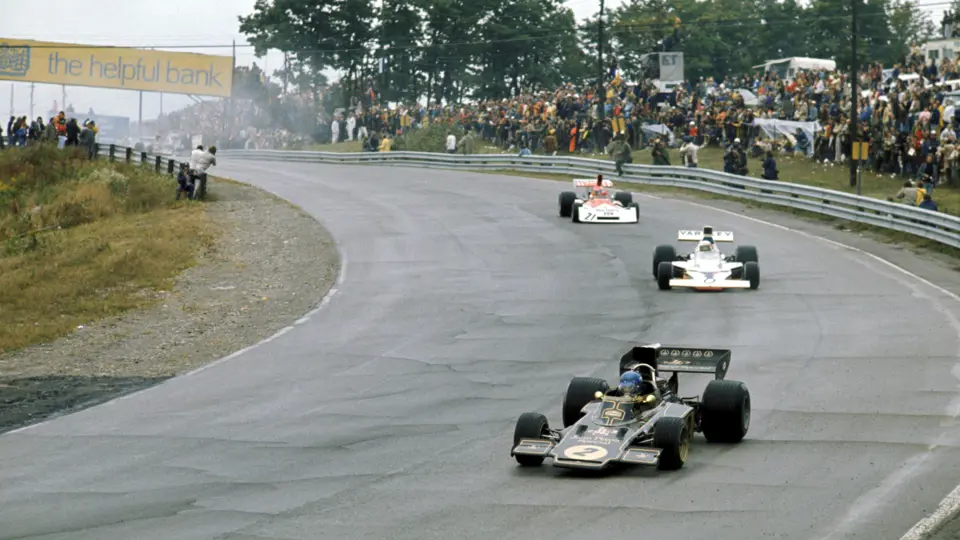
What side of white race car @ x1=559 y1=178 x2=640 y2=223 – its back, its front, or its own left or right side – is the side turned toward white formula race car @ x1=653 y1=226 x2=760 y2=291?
front

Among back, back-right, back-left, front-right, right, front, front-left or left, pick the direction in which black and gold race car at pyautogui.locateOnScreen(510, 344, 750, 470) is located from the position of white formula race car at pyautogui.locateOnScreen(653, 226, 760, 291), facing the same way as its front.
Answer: front

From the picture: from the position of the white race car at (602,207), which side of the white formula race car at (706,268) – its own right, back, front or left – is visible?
back

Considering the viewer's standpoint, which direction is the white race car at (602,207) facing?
facing the viewer

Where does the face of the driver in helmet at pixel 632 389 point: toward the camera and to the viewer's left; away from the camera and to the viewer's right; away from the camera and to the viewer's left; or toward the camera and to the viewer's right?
toward the camera and to the viewer's left

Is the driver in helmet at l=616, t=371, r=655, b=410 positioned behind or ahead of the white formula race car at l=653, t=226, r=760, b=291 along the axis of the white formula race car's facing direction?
ahead

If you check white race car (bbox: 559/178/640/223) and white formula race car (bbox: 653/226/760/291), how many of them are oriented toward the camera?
2

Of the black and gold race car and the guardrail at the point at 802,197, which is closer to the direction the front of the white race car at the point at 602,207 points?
the black and gold race car

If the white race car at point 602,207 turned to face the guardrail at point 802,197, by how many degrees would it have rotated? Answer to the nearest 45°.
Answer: approximately 135° to its left

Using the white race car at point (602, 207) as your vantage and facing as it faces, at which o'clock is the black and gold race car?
The black and gold race car is roughly at 12 o'clock from the white race car.
